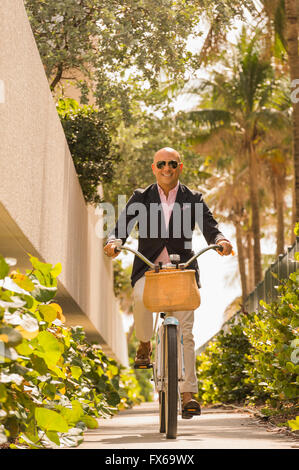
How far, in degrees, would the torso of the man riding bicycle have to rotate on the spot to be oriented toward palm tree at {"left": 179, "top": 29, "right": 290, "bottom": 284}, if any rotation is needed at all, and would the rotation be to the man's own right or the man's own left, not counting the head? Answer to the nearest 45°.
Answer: approximately 180°

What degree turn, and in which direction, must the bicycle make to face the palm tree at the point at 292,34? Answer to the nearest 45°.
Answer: approximately 180°

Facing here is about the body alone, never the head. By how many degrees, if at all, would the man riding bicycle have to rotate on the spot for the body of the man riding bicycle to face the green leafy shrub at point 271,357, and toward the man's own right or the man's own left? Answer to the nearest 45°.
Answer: approximately 135° to the man's own left

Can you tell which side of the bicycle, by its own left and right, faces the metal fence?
back

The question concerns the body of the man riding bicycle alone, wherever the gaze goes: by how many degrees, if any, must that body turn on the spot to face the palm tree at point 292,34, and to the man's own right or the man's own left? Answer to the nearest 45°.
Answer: approximately 180°

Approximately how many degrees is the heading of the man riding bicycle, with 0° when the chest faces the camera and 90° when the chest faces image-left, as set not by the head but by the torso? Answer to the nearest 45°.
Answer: approximately 0°
